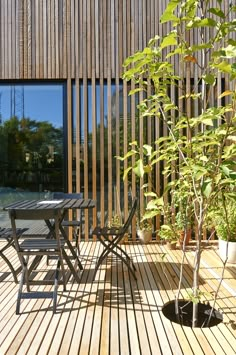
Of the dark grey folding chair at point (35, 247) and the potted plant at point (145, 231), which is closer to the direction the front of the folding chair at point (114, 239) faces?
the dark grey folding chair

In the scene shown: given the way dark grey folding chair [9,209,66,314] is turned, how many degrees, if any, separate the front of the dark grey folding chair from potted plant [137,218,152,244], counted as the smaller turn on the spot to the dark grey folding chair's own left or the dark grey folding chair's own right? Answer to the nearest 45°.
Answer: approximately 45° to the dark grey folding chair's own right

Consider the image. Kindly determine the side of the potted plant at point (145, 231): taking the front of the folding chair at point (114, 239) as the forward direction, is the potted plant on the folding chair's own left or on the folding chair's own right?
on the folding chair's own right

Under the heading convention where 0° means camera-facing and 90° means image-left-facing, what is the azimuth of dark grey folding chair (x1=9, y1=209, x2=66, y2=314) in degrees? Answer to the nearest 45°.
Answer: approximately 180°

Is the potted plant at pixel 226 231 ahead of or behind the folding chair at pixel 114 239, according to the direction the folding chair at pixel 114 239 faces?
behind

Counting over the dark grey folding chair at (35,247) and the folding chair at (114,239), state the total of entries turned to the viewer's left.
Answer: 1

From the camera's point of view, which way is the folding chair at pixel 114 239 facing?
to the viewer's left

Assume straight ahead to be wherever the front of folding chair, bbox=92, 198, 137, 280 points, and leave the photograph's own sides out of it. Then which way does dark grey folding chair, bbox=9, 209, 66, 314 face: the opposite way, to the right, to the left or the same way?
to the right
